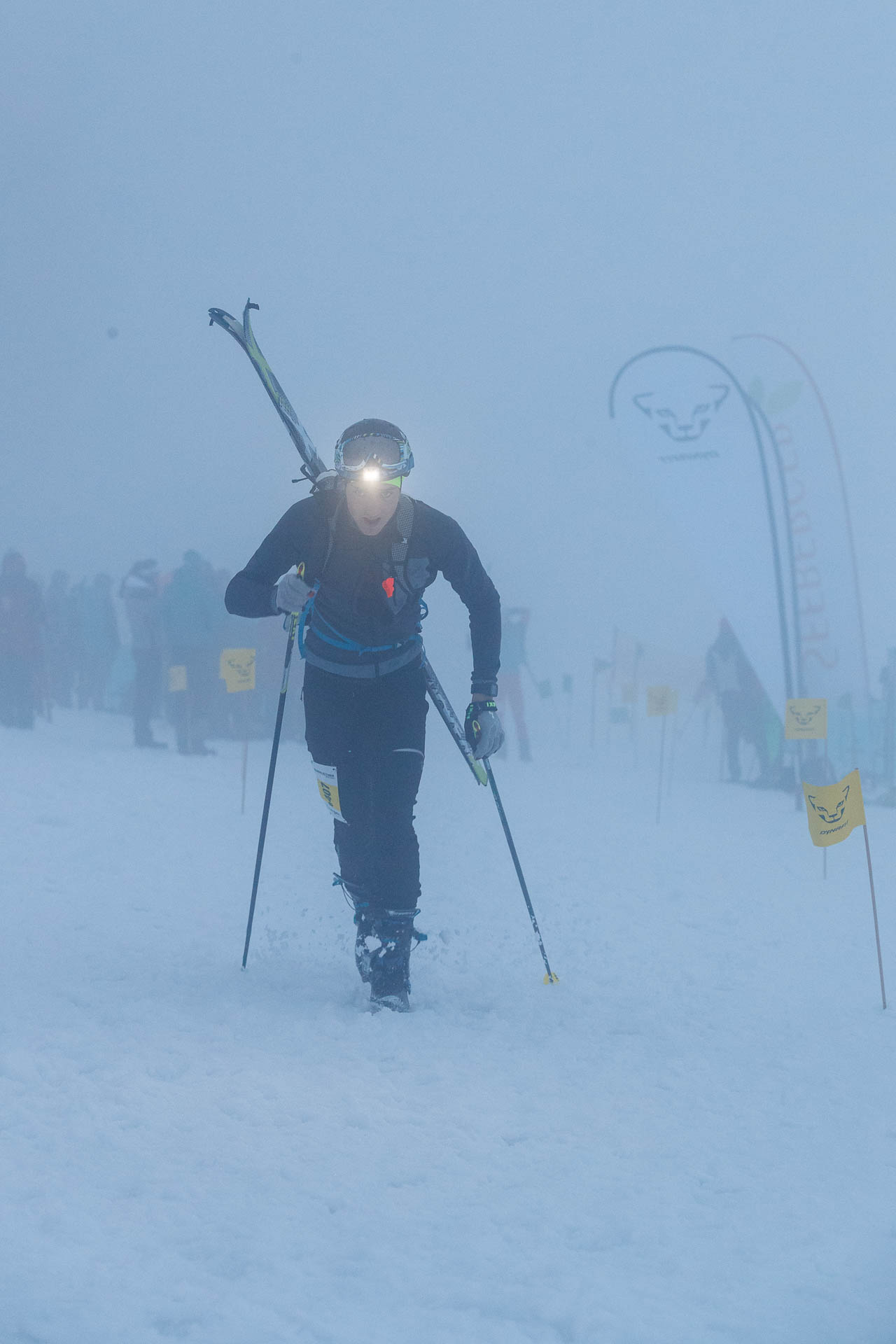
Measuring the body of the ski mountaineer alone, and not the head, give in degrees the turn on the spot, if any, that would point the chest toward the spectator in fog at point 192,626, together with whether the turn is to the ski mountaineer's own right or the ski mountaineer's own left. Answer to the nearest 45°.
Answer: approximately 180°

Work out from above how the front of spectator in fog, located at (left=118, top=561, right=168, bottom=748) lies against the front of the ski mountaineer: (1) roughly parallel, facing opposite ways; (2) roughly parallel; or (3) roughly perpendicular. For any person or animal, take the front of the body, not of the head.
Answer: roughly perpendicular

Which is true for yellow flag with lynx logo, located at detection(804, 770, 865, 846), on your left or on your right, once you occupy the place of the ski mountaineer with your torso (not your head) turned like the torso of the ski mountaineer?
on your left

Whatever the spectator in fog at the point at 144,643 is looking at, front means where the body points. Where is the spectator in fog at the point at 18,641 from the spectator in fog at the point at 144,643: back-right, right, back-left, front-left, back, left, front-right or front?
back

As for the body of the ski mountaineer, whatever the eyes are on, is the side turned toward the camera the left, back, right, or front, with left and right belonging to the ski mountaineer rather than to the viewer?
front

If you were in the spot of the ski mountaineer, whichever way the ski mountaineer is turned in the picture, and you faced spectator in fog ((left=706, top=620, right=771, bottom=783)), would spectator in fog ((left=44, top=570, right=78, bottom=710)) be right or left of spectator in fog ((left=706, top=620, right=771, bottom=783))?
left

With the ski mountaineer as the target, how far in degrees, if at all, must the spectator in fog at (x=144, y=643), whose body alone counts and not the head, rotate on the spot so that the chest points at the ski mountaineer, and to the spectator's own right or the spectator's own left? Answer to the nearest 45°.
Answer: approximately 90° to the spectator's own right

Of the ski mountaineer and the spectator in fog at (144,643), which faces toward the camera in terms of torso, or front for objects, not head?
the ski mountaineer

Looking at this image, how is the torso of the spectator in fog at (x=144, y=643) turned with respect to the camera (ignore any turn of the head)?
to the viewer's right

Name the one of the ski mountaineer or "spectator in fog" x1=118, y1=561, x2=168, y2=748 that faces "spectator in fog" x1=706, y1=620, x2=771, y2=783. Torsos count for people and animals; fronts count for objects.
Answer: "spectator in fog" x1=118, y1=561, x2=168, y2=748

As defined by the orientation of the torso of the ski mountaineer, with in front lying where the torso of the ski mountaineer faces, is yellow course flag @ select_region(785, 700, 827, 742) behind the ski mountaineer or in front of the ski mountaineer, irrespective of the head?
behind

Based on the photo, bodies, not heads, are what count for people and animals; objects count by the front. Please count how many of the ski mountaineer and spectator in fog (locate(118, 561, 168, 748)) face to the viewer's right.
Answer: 1
